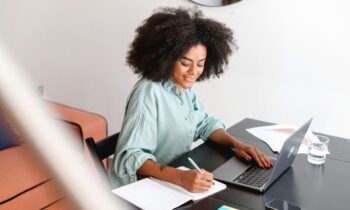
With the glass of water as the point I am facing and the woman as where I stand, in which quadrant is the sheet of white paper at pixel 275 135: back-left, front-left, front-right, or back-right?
front-left

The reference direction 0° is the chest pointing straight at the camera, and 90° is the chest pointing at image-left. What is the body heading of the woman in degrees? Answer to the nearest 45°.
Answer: approximately 315°

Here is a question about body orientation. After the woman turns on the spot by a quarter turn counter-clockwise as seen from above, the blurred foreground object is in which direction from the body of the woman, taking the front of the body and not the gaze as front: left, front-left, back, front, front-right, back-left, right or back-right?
back-right
